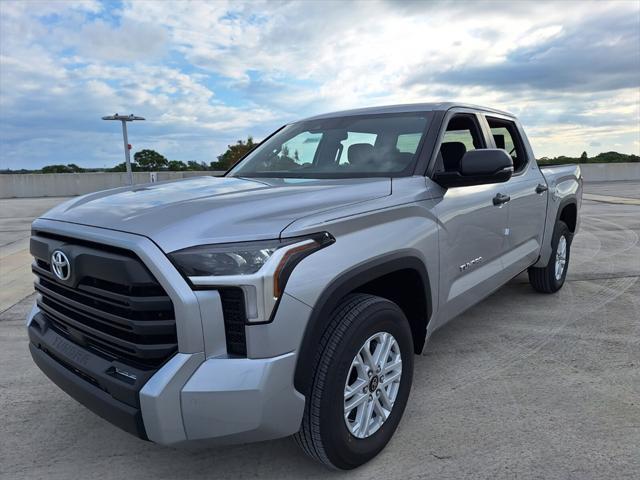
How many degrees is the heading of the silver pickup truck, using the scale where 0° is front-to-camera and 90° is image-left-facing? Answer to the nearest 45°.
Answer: approximately 45°

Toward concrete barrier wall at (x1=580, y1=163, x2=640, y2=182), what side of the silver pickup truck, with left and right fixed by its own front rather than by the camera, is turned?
back

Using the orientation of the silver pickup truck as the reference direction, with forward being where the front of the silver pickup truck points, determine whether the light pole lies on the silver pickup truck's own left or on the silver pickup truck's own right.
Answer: on the silver pickup truck's own right

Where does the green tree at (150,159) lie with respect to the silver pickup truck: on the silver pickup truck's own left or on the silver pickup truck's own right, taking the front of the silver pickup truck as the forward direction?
on the silver pickup truck's own right

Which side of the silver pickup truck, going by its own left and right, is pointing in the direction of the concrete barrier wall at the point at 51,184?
right

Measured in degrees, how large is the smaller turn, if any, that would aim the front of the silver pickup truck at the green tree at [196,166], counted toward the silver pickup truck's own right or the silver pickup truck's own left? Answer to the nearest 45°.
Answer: approximately 135° to the silver pickup truck's own right

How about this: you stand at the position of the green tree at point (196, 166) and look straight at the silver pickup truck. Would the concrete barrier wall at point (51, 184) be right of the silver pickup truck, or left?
right
